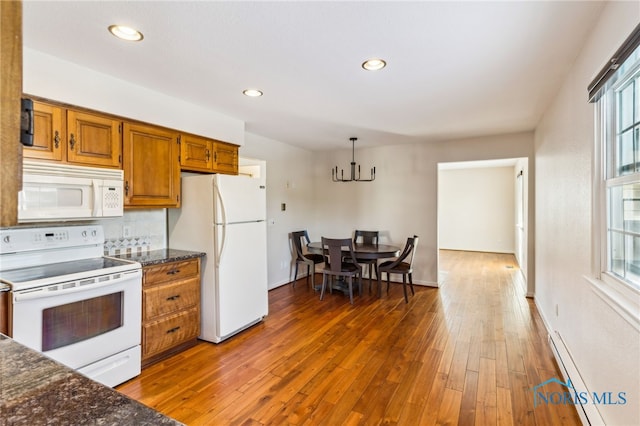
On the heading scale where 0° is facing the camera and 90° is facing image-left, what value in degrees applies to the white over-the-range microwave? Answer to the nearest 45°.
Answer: approximately 315°

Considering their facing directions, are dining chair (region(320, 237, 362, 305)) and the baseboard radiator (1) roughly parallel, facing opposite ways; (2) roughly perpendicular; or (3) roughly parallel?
roughly perpendicular

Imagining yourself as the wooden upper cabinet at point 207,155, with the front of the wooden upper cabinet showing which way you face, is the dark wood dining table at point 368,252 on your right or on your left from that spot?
on your left

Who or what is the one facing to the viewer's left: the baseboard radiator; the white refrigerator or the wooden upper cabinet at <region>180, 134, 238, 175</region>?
the baseboard radiator

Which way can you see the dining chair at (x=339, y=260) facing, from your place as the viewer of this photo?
facing away from the viewer and to the right of the viewer

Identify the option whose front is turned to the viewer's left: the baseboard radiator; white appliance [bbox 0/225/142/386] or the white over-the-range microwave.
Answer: the baseboard radiator

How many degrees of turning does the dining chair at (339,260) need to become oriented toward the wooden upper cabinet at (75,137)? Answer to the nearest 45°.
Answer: approximately 180°

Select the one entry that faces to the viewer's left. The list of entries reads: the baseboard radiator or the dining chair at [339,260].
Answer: the baseboard radiator

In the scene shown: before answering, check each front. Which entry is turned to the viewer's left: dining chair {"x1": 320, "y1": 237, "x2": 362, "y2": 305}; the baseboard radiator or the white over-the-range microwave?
the baseboard radiator

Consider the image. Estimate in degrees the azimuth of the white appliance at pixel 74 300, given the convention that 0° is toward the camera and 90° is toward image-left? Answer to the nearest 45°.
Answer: approximately 315°

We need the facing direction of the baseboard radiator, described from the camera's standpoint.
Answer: facing to the left of the viewer
